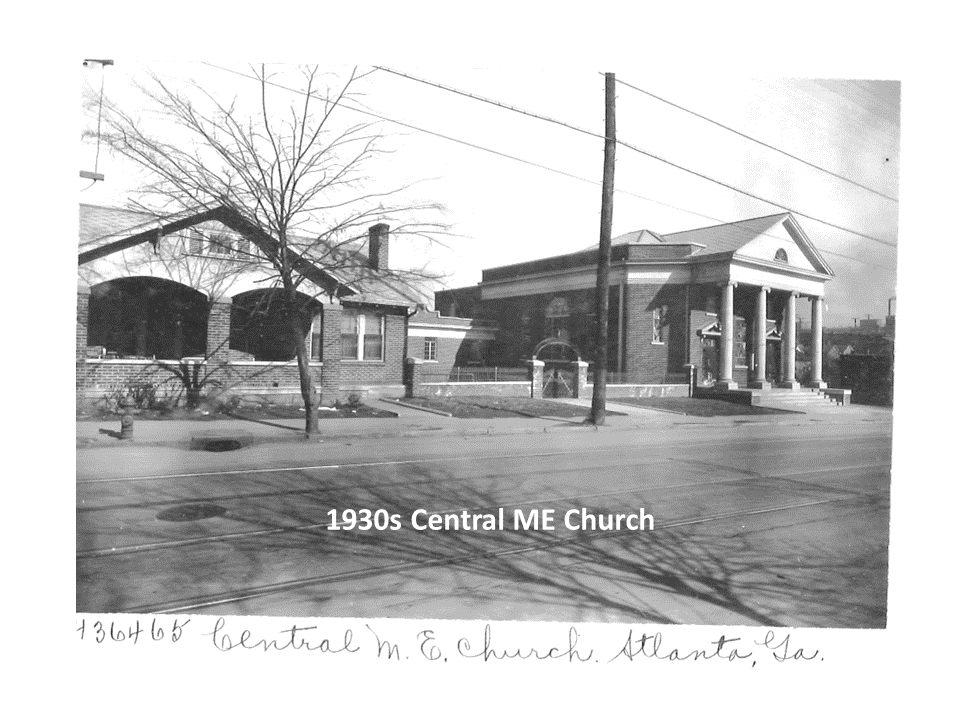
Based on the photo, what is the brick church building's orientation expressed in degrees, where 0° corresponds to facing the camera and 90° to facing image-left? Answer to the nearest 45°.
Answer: approximately 315°

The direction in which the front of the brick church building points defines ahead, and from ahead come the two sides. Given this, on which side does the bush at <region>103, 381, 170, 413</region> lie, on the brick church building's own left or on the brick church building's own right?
on the brick church building's own right

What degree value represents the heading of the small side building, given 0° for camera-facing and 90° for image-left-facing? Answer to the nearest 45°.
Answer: approximately 0°

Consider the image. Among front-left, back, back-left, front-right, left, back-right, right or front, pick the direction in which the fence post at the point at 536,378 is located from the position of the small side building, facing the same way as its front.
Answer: left

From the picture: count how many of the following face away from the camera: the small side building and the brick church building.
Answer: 0

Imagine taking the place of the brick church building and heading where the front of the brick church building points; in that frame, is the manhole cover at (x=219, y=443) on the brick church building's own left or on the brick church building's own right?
on the brick church building's own right

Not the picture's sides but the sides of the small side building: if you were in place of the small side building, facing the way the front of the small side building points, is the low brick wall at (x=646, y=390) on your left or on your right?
on your left
